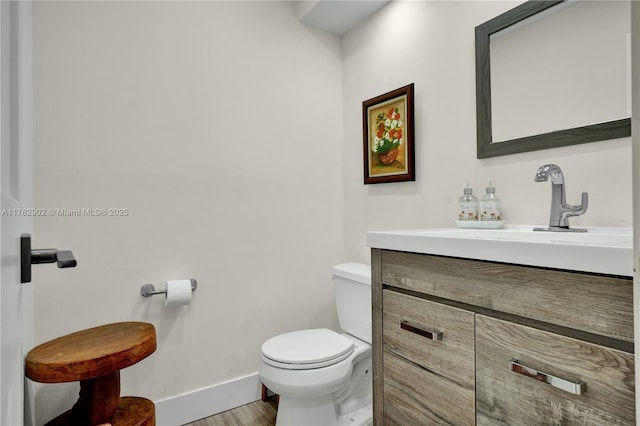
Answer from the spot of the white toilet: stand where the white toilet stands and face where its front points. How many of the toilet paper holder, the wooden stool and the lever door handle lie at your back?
0

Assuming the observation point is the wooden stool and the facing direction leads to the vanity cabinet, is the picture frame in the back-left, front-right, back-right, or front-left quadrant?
front-left

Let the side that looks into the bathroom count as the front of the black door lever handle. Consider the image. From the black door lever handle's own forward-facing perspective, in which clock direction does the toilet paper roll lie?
The toilet paper roll is roughly at 10 o'clock from the black door lever handle.

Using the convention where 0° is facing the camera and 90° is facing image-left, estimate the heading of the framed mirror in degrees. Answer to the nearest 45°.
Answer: approximately 45°

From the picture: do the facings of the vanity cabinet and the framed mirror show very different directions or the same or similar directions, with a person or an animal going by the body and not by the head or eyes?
same or similar directions

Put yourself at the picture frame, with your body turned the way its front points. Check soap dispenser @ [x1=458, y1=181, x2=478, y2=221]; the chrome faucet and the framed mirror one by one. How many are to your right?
0

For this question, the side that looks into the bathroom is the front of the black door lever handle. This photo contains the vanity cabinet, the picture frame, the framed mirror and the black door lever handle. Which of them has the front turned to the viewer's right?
the black door lever handle

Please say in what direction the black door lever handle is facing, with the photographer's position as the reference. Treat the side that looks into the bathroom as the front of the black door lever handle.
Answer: facing to the right of the viewer

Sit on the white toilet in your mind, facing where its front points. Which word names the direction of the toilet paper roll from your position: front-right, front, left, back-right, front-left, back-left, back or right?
front-right

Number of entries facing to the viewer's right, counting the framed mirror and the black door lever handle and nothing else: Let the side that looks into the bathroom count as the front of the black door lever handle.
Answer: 1

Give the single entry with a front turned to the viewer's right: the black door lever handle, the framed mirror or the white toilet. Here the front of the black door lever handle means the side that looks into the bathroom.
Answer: the black door lever handle
